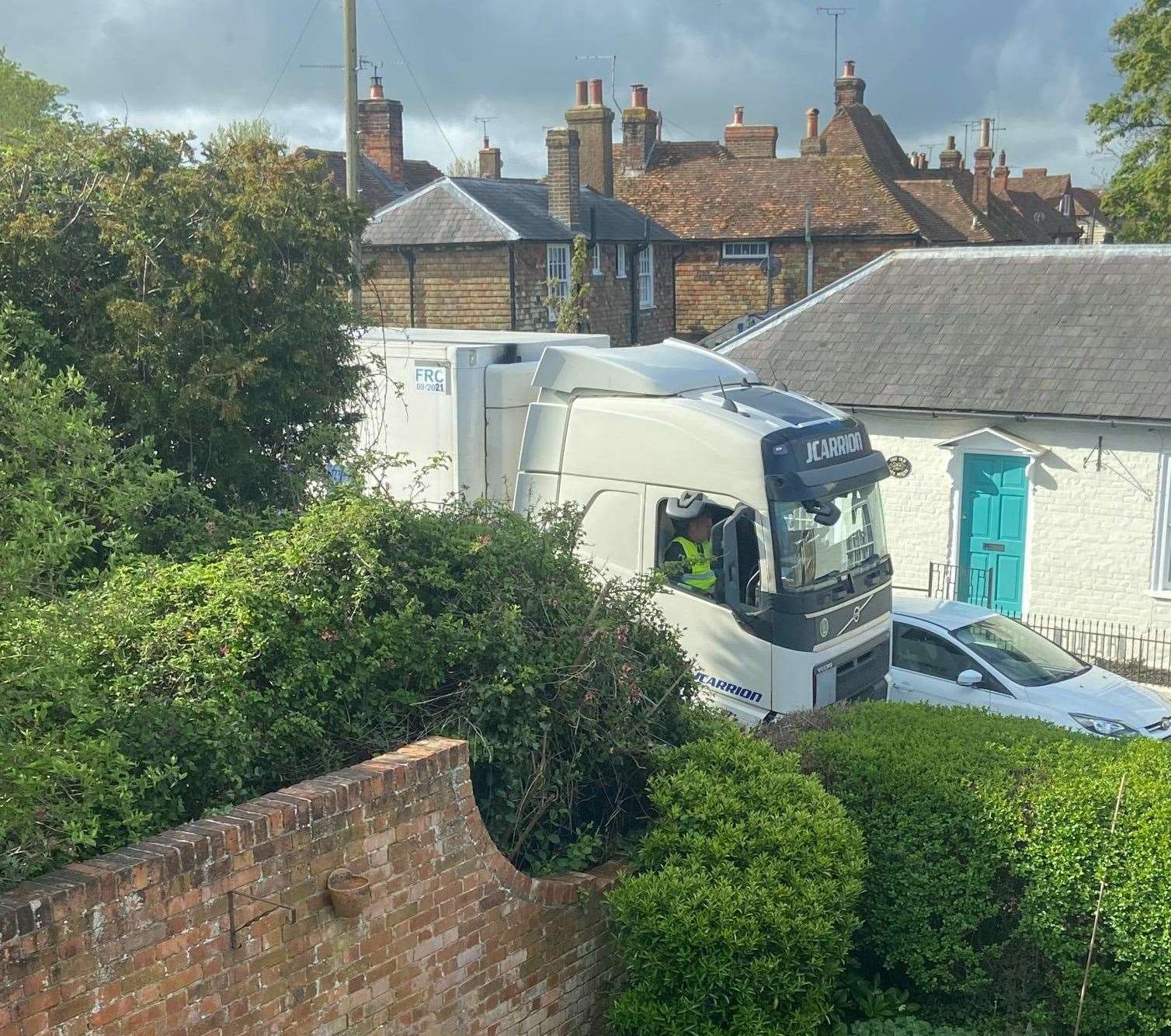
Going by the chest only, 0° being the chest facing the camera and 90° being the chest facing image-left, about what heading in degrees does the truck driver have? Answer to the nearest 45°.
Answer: approximately 315°

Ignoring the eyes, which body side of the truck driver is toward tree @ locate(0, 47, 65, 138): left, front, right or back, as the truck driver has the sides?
back

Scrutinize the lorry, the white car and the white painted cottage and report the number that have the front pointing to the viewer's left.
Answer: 0

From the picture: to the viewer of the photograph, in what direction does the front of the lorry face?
facing the viewer and to the right of the viewer

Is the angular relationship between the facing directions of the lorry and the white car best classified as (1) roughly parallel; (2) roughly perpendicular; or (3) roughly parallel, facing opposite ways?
roughly parallel

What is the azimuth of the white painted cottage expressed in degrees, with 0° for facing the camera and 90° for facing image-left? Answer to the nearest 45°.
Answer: approximately 0°

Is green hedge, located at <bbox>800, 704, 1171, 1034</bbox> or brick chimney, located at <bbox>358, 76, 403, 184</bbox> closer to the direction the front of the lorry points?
the green hedge

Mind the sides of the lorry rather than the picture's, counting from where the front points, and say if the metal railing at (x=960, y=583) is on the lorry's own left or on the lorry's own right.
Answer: on the lorry's own left

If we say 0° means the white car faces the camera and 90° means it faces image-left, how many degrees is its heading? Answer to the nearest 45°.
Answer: approximately 315°

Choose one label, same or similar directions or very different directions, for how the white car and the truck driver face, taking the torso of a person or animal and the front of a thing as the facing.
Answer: same or similar directions

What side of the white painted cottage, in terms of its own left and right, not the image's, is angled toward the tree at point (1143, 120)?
back

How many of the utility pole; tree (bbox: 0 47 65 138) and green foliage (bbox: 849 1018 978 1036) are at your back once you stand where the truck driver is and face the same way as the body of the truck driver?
2

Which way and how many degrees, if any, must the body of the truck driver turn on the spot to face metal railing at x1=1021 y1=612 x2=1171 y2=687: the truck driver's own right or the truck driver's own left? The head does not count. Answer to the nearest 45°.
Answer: approximately 90° to the truck driver's own left

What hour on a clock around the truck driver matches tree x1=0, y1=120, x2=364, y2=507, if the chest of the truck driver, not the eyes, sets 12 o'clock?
The tree is roughly at 4 o'clock from the truck driver.

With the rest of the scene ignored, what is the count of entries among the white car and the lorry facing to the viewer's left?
0

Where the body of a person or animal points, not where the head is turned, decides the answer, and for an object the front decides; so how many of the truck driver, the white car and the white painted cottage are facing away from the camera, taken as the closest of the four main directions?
0

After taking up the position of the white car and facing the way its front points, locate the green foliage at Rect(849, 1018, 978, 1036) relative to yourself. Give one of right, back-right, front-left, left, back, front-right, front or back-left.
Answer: front-right

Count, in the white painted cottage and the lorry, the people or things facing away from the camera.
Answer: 0
